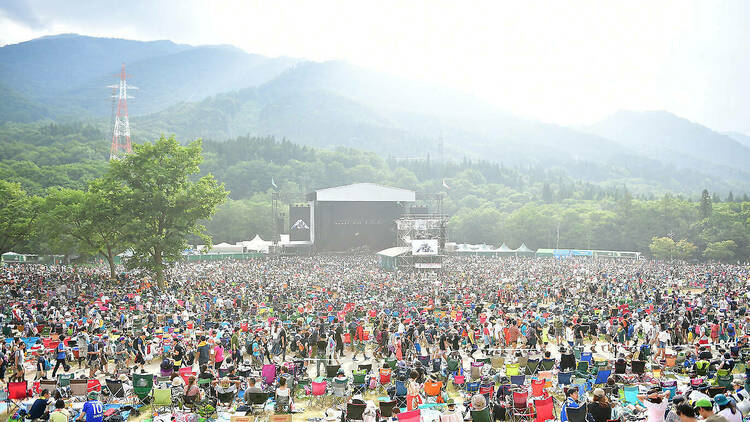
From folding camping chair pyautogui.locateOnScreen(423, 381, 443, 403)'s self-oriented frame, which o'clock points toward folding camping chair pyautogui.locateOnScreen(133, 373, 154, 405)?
folding camping chair pyautogui.locateOnScreen(133, 373, 154, 405) is roughly at 9 o'clock from folding camping chair pyautogui.locateOnScreen(423, 381, 443, 403).

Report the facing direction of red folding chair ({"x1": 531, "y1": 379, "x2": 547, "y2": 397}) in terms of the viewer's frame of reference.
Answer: facing away from the viewer

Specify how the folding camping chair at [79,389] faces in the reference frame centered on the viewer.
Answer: facing away from the viewer

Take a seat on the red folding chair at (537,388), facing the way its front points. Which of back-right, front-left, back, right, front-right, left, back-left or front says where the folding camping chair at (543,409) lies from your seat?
back

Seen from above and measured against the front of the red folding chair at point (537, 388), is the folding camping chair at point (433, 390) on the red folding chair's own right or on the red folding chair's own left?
on the red folding chair's own left

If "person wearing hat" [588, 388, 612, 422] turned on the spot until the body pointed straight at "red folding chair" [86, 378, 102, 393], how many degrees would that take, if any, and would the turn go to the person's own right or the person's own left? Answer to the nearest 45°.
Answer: approximately 90° to the person's own left

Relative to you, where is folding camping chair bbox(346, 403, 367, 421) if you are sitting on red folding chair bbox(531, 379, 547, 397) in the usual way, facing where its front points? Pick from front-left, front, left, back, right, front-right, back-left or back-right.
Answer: back-left

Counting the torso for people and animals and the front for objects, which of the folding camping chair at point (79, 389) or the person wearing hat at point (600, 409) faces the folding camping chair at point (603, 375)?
the person wearing hat

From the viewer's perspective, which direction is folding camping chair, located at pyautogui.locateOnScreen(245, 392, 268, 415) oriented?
away from the camera

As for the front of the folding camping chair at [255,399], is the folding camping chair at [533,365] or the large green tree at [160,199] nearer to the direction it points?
the large green tree

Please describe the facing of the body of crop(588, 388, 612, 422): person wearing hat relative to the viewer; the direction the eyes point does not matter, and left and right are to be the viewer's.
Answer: facing away from the viewer

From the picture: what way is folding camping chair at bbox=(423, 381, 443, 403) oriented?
away from the camera
